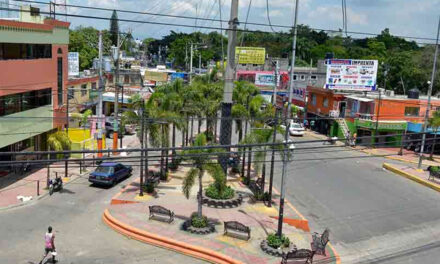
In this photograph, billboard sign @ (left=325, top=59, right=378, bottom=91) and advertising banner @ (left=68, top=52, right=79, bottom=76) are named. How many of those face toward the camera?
2

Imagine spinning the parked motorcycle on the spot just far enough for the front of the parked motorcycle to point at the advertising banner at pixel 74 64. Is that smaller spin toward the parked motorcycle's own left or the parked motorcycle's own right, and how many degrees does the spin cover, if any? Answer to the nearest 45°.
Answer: approximately 135° to the parked motorcycle's own right

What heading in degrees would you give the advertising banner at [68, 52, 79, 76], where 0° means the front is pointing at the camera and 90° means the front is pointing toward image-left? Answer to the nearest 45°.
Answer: approximately 0°

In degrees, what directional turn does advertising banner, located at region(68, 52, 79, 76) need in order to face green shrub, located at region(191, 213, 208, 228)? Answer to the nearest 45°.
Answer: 0° — it already faces it

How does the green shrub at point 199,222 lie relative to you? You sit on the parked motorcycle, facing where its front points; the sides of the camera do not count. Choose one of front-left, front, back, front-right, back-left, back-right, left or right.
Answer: left

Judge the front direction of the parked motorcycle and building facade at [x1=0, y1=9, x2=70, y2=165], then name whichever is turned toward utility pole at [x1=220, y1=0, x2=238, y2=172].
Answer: the building facade

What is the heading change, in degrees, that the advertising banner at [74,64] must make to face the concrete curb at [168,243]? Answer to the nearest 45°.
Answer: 0° — it already faces it

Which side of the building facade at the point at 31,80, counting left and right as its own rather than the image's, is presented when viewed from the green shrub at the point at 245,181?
front

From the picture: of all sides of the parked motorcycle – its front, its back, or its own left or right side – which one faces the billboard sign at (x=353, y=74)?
back

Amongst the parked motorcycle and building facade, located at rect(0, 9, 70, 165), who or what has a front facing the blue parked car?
the building facade

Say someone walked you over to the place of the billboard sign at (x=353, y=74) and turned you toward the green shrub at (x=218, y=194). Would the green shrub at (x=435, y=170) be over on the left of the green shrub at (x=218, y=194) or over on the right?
left

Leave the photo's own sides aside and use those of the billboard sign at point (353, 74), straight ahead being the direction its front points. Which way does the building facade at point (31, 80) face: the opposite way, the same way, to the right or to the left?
to the left

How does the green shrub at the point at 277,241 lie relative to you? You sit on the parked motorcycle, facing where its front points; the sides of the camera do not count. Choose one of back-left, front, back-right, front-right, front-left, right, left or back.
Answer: left

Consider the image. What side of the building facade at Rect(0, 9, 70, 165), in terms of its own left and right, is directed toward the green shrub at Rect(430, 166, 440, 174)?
front
